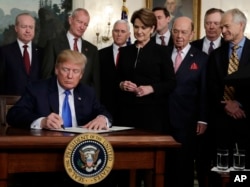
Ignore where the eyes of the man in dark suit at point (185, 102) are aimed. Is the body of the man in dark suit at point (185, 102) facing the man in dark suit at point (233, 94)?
no

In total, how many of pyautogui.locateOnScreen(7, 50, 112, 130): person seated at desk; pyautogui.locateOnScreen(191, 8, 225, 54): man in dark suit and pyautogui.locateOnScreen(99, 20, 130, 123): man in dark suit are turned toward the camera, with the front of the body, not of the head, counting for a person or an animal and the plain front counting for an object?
3

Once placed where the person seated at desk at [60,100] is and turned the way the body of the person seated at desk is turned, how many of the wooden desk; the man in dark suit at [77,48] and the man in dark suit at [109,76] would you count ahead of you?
1

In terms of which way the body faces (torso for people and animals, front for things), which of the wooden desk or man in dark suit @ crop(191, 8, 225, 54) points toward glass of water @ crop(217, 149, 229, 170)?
the man in dark suit

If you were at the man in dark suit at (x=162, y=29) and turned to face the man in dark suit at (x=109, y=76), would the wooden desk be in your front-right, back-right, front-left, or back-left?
front-left

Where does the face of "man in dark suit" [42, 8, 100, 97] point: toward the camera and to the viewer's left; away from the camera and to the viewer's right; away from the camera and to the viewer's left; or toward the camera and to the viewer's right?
toward the camera and to the viewer's right

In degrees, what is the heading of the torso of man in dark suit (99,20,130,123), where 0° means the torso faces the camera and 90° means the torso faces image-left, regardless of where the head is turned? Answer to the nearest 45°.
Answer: approximately 0°

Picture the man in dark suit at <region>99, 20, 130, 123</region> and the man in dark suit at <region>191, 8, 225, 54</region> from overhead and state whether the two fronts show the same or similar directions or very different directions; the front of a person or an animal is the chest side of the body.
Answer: same or similar directions

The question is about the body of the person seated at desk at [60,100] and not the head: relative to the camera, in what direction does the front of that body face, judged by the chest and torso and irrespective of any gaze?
toward the camera

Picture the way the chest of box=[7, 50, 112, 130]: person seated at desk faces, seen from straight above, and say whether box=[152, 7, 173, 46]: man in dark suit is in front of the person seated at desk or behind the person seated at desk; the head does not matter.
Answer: behind

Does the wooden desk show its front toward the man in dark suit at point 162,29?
no

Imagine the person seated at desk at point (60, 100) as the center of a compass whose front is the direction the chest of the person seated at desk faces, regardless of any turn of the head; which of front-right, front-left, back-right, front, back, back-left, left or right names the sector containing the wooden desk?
front

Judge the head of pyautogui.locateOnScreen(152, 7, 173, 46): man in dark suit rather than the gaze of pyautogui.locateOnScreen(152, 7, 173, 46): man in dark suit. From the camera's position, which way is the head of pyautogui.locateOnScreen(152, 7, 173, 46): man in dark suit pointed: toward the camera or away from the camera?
toward the camera

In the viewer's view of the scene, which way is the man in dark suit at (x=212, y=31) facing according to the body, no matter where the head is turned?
toward the camera
